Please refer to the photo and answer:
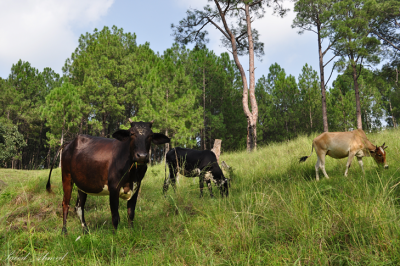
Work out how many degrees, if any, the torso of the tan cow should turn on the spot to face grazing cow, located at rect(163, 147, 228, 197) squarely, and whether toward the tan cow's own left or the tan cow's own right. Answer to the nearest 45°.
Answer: approximately 180°

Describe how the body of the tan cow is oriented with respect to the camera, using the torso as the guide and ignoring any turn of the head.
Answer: to the viewer's right

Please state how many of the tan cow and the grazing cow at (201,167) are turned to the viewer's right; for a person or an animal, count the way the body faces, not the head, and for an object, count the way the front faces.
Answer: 2

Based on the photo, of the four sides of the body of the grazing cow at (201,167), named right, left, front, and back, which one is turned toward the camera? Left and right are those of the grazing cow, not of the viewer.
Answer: right

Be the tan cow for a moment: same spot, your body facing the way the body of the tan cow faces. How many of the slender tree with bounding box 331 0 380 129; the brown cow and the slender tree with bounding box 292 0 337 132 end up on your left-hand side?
2

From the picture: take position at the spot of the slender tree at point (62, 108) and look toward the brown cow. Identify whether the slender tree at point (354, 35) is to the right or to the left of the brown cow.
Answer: left

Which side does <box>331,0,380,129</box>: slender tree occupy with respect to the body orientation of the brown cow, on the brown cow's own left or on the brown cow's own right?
on the brown cow's own left

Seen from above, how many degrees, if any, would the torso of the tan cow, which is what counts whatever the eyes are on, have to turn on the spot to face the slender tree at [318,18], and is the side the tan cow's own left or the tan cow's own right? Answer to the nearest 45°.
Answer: approximately 90° to the tan cow's own left
